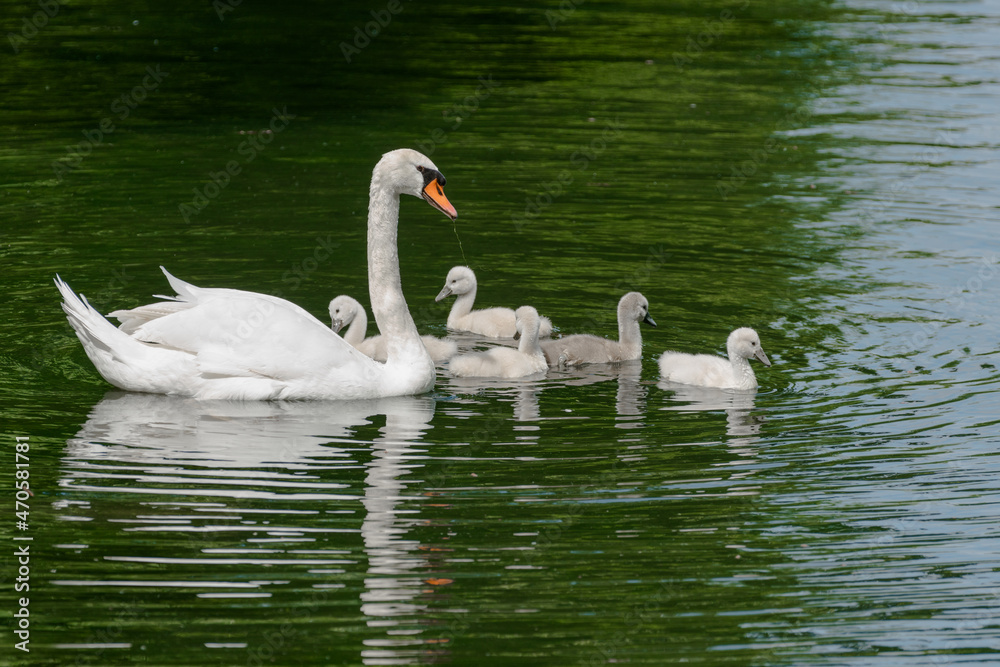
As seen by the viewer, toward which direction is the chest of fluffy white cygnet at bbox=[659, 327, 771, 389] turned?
to the viewer's right

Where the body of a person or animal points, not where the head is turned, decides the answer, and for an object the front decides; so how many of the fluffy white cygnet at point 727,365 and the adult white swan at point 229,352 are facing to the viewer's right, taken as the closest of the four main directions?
2

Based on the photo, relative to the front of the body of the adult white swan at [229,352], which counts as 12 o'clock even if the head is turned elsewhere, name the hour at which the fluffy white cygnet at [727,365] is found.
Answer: The fluffy white cygnet is roughly at 12 o'clock from the adult white swan.

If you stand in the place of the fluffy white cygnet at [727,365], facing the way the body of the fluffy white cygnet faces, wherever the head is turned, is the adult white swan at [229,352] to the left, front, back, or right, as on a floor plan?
back

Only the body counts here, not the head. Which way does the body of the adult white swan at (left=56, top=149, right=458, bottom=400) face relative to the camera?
to the viewer's right
